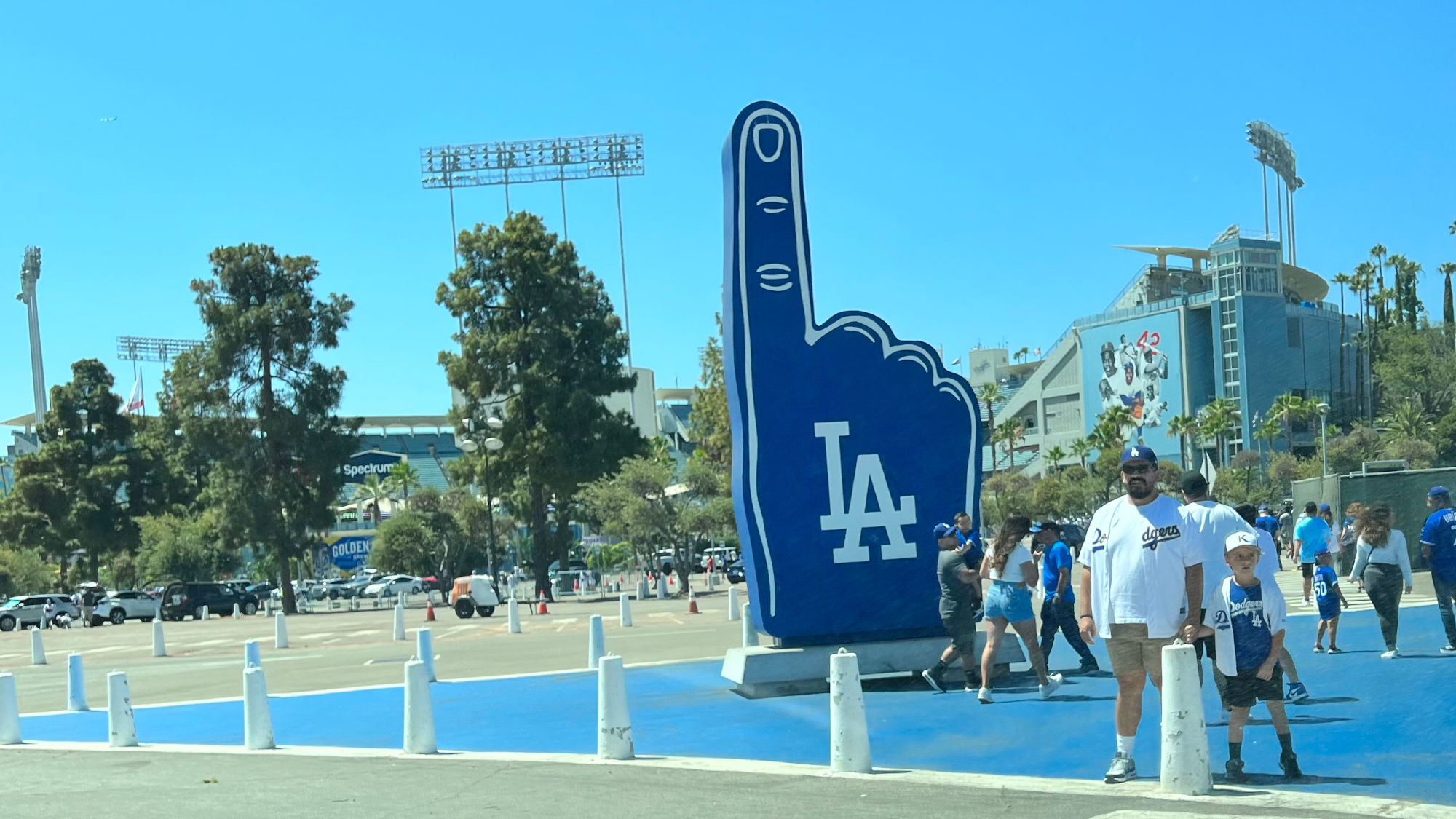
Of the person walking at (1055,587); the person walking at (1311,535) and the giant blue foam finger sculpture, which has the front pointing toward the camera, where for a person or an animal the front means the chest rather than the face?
the giant blue foam finger sculpture

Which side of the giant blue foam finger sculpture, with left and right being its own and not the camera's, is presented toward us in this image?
front

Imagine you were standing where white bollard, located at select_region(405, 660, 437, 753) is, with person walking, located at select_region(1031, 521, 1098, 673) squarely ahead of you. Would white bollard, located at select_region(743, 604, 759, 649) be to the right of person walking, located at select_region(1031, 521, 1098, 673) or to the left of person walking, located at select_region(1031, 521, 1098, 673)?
left

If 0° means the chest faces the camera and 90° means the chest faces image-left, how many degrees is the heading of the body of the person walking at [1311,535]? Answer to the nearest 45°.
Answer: approximately 180°

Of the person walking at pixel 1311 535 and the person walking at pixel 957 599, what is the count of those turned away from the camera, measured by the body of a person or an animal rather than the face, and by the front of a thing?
1
